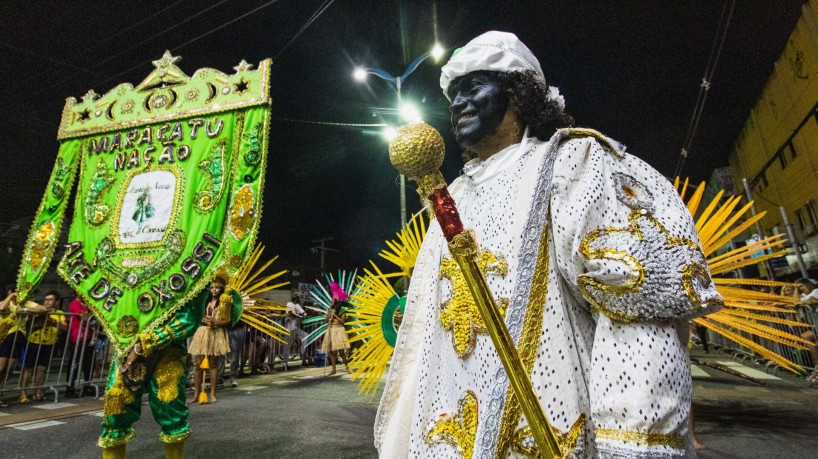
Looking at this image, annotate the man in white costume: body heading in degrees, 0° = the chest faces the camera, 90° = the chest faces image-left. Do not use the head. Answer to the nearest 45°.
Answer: approximately 45°

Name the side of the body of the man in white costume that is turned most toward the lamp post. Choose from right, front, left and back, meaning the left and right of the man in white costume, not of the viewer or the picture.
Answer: right

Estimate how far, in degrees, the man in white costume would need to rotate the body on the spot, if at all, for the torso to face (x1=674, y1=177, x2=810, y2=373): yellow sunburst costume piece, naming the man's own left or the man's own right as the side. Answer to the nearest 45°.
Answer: approximately 180°

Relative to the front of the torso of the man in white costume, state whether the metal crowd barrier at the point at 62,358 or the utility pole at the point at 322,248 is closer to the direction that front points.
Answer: the metal crowd barrier

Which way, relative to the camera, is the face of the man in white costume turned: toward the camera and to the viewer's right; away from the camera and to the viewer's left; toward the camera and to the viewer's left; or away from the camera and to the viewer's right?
toward the camera and to the viewer's left

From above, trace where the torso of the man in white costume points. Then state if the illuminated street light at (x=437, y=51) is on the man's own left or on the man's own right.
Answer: on the man's own right

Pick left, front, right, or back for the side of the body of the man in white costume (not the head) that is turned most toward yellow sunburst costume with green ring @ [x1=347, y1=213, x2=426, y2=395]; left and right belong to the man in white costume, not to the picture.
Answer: right

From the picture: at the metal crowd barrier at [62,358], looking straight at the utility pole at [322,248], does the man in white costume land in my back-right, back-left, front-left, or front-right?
back-right

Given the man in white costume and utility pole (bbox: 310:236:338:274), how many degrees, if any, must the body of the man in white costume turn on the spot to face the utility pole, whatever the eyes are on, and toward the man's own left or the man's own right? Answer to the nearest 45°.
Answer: approximately 90° to the man's own right
